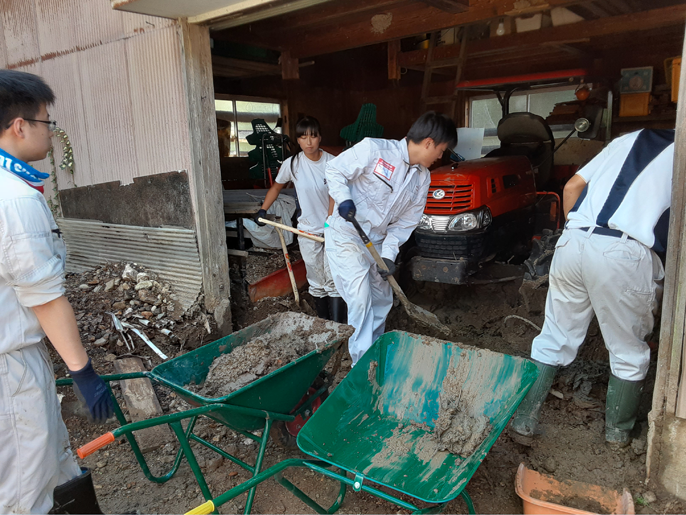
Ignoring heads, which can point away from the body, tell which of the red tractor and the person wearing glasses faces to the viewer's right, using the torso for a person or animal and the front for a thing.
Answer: the person wearing glasses

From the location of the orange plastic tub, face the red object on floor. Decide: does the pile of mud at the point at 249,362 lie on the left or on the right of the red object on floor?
left

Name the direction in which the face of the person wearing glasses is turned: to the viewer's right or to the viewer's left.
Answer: to the viewer's right

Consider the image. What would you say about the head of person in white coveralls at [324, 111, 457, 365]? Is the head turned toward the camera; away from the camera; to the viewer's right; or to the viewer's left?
to the viewer's right

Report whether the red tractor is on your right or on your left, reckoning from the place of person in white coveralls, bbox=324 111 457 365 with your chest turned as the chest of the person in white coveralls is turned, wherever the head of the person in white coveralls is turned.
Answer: on your left

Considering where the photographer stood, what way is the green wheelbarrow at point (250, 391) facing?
facing away from the viewer and to the right of the viewer

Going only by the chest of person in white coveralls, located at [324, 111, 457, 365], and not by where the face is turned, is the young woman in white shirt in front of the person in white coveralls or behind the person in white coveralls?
behind

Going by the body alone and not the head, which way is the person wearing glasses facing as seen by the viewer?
to the viewer's right

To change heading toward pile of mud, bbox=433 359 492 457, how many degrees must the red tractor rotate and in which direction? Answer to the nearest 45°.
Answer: approximately 45° to its left

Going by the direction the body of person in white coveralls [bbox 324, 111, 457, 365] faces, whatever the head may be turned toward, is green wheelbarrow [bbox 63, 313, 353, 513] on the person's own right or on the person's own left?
on the person's own right

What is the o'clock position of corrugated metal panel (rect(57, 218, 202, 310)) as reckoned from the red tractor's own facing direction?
The corrugated metal panel is roughly at 1 o'clock from the red tractor.

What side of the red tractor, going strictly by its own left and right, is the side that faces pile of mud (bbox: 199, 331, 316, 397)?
front

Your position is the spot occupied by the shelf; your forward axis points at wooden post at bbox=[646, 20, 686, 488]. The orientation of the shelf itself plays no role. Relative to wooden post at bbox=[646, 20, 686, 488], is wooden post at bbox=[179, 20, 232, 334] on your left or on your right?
right

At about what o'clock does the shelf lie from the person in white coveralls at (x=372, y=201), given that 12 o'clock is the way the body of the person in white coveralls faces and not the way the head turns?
The shelf is roughly at 9 o'clock from the person in white coveralls.

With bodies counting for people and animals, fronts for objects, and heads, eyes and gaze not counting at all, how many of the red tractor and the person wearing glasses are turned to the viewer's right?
1

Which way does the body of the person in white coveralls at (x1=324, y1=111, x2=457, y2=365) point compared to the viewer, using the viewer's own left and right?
facing the viewer and to the right of the viewer
